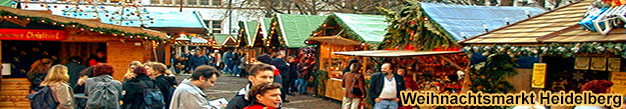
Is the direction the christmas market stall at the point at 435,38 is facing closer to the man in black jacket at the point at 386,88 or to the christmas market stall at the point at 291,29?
the man in black jacket

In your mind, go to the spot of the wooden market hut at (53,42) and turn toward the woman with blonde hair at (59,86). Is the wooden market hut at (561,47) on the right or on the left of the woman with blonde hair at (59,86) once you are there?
left

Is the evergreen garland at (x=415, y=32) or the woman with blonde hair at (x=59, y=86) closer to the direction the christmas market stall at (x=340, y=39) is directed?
the woman with blonde hair

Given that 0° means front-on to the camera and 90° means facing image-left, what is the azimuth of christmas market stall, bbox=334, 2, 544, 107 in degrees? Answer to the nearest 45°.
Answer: approximately 45°

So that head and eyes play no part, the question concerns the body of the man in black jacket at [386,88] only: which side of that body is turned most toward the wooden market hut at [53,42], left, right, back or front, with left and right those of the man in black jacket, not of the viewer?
right

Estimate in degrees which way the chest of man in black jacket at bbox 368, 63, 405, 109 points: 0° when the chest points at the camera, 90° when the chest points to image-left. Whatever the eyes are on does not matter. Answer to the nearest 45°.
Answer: approximately 0°

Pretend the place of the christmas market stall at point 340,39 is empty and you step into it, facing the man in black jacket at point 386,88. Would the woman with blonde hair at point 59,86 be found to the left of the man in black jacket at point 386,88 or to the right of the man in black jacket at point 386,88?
right

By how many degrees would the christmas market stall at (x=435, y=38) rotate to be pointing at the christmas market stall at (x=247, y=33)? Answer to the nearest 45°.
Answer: approximately 90° to its right

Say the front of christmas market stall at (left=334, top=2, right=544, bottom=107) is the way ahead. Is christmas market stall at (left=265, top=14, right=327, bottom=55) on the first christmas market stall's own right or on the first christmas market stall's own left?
on the first christmas market stall's own right

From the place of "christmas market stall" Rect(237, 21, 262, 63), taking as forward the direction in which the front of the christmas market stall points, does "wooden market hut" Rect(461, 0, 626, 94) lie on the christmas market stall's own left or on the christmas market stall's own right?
on the christmas market stall's own left
